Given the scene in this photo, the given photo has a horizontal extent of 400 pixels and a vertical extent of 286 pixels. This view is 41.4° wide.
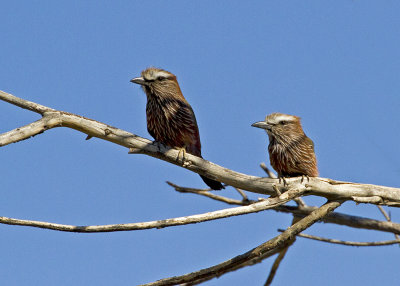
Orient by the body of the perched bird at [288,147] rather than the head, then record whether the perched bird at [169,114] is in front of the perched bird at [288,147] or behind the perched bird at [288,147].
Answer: in front

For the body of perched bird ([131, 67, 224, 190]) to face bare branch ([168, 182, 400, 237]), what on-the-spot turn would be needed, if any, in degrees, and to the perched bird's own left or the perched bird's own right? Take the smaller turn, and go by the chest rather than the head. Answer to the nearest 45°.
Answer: approximately 180°

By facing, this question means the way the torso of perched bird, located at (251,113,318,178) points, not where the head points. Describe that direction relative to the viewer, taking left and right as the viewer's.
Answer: facing the viewer and to the left of the viewer

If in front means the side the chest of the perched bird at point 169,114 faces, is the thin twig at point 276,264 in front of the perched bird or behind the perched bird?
behind

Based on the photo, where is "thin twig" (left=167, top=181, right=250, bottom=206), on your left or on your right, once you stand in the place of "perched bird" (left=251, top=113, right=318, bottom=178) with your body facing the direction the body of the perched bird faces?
on your right

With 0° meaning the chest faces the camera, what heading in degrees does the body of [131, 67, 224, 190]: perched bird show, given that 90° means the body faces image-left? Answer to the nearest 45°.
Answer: approximately 45°

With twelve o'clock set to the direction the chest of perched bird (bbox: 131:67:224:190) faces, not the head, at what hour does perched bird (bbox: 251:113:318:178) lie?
perched bird (bbox: 251:113:318:178) is roughly at 7 o'clock from perched bird (bbox: 131:67:224:190).

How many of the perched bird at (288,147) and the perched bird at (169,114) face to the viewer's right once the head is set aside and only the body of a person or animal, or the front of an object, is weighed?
0
